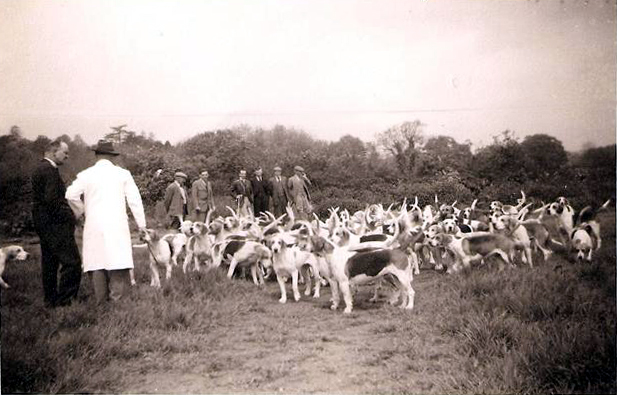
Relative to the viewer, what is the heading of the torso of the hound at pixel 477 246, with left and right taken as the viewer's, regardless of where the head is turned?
facing to the left of the viewer

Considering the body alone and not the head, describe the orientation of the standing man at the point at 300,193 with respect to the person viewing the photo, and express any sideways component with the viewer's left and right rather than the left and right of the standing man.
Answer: facing the viewer

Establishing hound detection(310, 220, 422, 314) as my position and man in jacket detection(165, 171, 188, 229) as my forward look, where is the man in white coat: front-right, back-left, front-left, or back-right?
front-left

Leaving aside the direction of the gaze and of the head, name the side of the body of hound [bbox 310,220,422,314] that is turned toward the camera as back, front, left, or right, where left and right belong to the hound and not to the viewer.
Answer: left

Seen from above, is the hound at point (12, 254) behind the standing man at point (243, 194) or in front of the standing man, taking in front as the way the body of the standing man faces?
in front

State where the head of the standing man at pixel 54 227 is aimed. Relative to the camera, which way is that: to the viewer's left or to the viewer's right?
to the viewer's right

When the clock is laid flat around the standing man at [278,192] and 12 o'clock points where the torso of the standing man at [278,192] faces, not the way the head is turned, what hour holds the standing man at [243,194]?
the standing man at [243,194] is roughly at 2 o'clock from the standing man at [278,192].

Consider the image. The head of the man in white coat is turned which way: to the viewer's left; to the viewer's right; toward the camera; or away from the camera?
away from the camera

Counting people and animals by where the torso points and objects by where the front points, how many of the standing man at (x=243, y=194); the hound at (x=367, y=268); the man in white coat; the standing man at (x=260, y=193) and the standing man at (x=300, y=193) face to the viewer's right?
0

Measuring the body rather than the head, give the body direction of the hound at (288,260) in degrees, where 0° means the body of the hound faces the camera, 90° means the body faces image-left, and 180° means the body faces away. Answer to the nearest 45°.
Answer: approximately 45°

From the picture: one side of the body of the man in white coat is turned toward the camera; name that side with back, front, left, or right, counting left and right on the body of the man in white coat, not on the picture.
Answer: back

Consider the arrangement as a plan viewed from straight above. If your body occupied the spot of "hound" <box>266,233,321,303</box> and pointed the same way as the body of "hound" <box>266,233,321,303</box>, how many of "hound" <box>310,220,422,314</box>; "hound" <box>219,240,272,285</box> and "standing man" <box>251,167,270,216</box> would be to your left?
1
